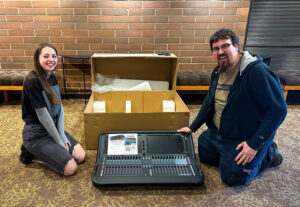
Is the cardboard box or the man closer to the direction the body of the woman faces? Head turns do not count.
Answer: the man

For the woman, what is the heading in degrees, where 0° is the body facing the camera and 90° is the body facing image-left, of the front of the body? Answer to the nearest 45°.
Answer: approximately 315°

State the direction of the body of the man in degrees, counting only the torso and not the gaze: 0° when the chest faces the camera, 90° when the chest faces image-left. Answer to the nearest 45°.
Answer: approximately 45°

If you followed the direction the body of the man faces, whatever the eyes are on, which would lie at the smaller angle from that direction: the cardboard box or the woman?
the woman

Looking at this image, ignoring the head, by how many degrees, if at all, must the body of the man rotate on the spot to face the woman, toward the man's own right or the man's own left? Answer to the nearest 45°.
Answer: approximately 45° to the man's own right

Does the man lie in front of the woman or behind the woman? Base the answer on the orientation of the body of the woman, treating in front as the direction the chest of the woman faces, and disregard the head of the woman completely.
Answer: in front

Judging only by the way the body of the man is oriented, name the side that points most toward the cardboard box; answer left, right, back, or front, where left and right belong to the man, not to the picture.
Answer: right

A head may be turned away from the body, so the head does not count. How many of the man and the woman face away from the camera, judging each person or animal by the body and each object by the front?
0
